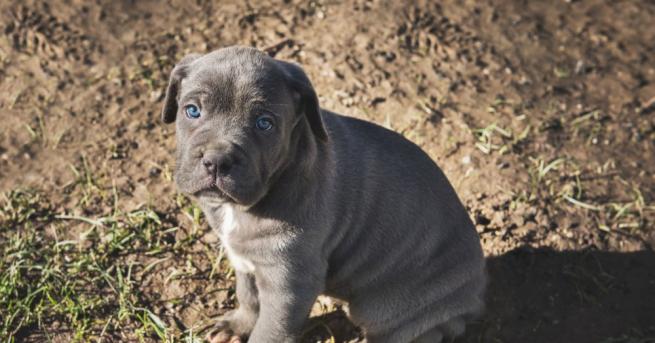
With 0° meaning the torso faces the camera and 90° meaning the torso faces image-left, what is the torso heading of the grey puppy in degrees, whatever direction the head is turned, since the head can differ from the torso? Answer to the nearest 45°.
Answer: approximately 45°
